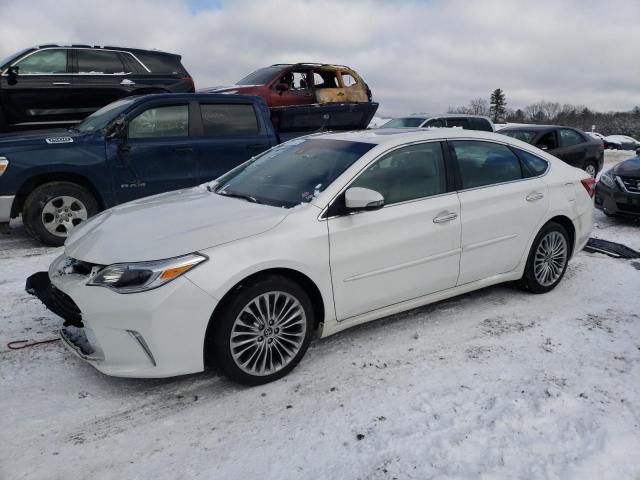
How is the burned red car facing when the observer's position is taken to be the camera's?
facing the viewer and to the left of the viewer

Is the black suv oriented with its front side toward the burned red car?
no

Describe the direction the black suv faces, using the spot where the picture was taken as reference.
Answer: facing to the left of the viewer

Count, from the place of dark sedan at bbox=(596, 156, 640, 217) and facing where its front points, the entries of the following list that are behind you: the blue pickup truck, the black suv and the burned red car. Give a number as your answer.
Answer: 0

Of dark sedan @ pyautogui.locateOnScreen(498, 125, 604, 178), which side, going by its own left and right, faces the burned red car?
front

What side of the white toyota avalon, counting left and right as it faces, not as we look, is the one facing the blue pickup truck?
right

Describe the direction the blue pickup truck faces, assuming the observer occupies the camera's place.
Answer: facing to the left of the viewer

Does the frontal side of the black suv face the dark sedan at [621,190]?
no

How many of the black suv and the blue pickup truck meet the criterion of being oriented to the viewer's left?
2

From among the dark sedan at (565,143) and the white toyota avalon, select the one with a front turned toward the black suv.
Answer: the dark sedan

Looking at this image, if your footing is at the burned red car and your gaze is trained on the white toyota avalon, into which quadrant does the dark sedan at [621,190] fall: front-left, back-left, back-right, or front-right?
front-left

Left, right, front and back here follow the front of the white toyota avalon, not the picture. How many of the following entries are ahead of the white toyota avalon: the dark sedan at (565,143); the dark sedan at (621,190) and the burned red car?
0

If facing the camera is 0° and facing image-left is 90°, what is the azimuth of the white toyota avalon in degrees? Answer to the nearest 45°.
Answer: approximately 45°

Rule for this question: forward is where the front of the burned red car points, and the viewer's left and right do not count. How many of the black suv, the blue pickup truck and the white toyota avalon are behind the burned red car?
0

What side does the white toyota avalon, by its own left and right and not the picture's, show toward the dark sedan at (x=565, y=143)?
back

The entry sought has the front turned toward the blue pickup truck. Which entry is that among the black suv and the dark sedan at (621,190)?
the dark sedan

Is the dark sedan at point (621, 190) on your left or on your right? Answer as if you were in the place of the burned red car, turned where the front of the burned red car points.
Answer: on your left

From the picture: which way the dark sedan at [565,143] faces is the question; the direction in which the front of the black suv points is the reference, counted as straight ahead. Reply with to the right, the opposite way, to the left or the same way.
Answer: the same way

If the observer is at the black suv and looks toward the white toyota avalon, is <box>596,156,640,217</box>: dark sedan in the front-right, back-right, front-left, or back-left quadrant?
front-left

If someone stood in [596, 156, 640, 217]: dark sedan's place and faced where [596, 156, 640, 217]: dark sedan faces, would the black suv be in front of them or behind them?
in front

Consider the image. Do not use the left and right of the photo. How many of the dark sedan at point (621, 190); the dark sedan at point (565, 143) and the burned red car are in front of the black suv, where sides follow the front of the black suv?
0
